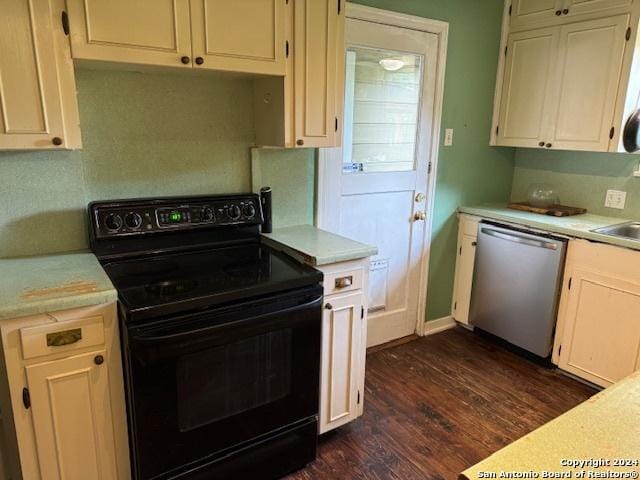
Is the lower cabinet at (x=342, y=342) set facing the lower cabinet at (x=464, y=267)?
no

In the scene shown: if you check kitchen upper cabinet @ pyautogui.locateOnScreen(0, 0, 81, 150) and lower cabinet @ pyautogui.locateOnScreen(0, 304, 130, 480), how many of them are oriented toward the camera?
2

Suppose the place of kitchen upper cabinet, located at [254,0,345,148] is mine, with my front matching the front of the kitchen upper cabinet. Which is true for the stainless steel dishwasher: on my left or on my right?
on my left

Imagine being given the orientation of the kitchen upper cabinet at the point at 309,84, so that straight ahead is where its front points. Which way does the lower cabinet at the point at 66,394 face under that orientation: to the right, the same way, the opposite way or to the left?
the same way

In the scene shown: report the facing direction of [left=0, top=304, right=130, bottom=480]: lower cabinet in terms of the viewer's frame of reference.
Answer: facing the viewer

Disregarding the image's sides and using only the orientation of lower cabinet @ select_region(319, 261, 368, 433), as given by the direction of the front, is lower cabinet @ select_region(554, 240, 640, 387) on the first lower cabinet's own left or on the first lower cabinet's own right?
on the first lower cabinet's own left

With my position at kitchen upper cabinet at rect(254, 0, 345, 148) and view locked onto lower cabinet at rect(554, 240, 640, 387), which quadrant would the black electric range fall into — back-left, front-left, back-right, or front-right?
back-right

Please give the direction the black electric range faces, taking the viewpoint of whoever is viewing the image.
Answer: facing the viewer and to the right of the viewer

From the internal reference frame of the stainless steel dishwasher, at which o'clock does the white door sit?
The white door is roughly at 1 o'clock from the stainless steel dishwasher.

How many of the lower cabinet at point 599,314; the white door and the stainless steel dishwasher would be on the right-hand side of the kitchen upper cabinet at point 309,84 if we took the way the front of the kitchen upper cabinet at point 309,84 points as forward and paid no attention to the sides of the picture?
0

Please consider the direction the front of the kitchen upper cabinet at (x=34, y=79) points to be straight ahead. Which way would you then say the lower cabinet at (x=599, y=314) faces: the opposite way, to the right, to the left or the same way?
to the right

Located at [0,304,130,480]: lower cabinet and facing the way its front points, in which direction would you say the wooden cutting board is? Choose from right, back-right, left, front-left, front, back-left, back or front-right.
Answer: left

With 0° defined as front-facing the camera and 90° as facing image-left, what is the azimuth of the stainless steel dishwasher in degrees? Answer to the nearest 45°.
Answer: approximately 45°

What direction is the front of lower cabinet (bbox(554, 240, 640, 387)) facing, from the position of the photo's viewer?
facing the viewer and to the left of the viewer

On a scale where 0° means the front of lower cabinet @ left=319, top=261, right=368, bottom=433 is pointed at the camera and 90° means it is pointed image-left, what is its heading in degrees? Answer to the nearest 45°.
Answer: approximately 315°

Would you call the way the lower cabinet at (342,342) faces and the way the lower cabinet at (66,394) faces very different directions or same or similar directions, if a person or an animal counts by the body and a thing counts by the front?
same or similar directions

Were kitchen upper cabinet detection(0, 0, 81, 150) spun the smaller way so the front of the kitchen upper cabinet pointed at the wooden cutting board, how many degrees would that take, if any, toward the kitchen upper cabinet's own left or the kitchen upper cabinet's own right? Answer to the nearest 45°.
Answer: approximately 90° to the kitchen upper cabinet's own left

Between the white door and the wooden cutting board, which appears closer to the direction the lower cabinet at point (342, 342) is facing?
the wooden cutting board
